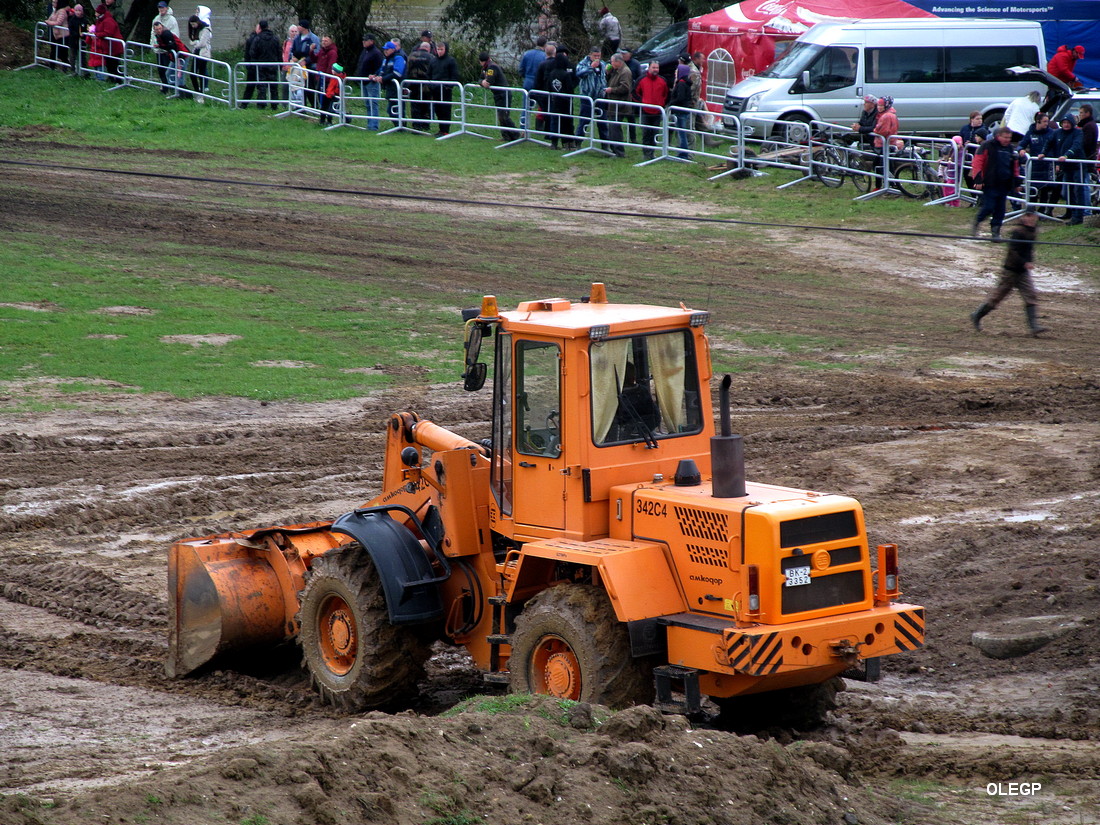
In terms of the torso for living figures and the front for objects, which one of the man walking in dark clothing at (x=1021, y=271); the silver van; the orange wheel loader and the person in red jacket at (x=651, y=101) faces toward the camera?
the person in red jacket

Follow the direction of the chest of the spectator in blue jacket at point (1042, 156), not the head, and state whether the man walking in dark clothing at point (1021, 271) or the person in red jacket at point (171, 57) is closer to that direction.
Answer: the man walking in dark clothing

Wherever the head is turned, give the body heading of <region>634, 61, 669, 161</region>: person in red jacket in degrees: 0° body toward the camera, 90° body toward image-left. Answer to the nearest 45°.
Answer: approximately 0°

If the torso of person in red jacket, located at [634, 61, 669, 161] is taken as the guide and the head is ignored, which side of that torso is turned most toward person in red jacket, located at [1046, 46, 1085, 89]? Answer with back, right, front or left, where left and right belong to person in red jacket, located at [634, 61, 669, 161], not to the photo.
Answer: left

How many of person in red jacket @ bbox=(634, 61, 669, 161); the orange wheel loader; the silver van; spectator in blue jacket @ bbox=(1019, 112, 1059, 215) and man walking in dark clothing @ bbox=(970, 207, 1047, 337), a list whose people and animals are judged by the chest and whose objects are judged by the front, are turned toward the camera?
2

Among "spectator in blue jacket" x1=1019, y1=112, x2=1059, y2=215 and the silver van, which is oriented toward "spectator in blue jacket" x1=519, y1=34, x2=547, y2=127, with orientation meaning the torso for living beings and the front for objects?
the silver van

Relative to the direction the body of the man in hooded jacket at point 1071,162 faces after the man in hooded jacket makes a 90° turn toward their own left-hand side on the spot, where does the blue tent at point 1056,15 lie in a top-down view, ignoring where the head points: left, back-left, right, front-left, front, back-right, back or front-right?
back-left
